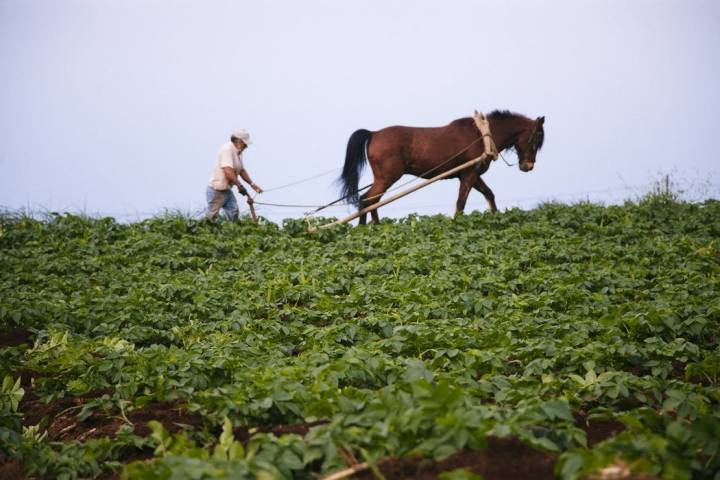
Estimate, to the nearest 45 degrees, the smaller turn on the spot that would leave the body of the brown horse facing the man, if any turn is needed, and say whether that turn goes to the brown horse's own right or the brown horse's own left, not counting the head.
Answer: approximately 180°

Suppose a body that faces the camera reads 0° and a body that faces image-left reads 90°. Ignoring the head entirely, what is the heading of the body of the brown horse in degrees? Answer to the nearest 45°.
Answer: approximately 270°
